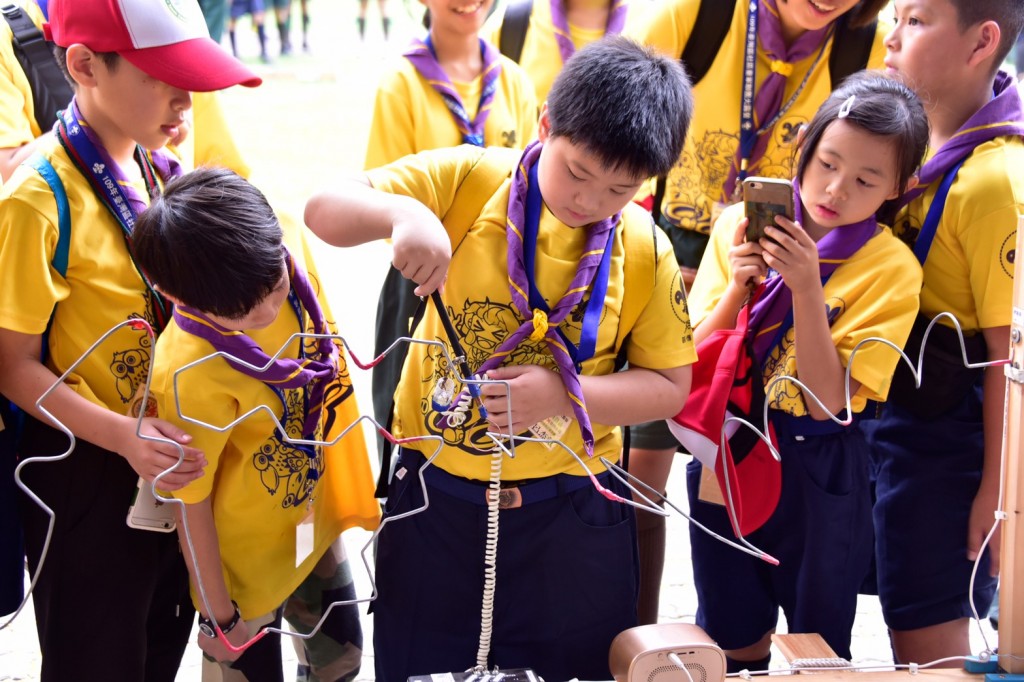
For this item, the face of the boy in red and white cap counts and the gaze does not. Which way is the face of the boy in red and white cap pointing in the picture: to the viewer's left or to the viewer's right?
to the viewer's right

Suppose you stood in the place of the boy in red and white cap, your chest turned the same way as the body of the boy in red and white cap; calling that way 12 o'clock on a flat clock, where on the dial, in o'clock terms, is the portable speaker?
The portable speaker is roughly at 12 o'clock from the boy in red and white cap.

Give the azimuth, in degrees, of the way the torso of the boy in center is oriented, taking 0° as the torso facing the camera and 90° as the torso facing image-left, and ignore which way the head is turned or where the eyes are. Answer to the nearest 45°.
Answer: approximately 0°
